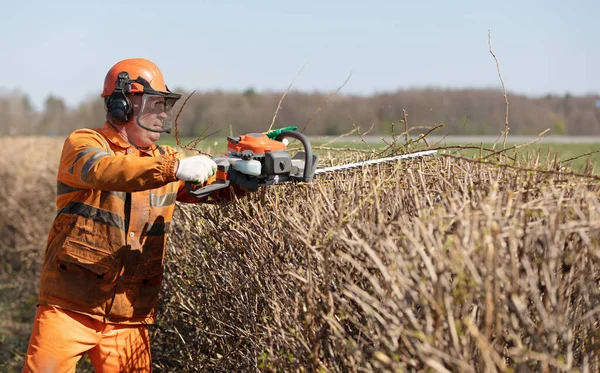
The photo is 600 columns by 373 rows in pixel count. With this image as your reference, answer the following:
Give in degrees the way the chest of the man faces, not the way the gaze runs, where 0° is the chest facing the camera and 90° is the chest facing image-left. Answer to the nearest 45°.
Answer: approximately 315°
